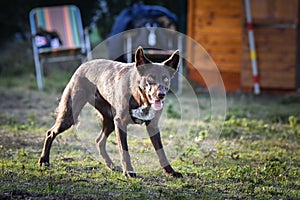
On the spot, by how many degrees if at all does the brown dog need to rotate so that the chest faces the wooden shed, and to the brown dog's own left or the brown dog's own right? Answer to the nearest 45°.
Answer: approximately 90° to the brown dog's own left

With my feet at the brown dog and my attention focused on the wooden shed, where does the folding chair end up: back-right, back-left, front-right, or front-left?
front-left

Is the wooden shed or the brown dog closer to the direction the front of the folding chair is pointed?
the brown dog

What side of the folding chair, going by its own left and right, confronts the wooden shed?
left

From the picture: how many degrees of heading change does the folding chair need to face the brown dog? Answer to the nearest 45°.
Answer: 0° — it already faces it

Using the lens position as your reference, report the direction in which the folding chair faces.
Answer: facing the viewer

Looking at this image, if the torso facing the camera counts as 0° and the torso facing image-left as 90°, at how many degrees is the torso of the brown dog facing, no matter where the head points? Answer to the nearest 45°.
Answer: approximately 315°

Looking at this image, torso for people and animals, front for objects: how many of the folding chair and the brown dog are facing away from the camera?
0

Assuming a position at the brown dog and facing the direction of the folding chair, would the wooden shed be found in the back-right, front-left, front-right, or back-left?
front-right

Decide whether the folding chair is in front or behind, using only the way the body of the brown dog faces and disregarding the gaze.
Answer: behind
